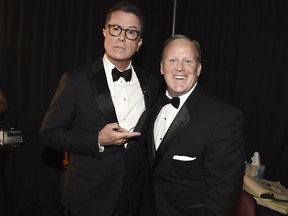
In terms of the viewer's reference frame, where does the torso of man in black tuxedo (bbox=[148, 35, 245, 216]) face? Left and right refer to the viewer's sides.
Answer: facing the viewer and to the left of the viewer

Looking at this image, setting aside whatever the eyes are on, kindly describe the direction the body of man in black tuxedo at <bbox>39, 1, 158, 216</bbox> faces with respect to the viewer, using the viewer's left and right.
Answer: facing the viewer and to the right of the viewer

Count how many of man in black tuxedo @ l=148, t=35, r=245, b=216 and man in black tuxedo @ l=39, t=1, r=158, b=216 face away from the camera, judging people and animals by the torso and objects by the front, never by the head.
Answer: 0

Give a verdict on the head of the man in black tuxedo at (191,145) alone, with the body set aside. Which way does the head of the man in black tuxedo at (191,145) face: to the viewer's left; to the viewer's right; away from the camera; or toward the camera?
toward the camera
